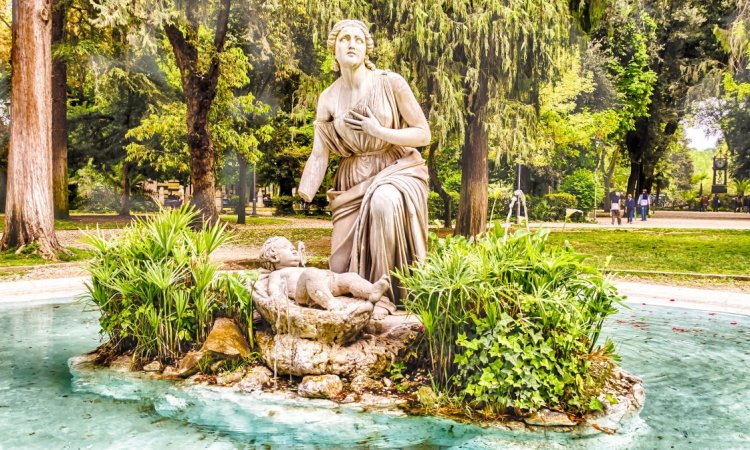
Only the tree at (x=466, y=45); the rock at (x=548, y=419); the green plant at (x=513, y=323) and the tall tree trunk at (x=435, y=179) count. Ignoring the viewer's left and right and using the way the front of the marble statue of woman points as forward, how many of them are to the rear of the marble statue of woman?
2

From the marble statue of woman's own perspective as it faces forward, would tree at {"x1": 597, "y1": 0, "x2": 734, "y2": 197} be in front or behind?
behind

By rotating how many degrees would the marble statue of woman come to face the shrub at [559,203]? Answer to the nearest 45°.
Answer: approximately 180°

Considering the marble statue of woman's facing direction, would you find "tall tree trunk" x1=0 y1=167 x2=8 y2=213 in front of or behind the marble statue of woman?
behind

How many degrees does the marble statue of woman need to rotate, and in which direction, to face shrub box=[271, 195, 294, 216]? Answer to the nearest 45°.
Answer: approximately 180°

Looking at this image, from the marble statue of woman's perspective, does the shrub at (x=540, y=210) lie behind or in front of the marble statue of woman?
behind

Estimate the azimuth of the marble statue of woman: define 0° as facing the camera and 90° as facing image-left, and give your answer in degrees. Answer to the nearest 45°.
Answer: approximately 0°

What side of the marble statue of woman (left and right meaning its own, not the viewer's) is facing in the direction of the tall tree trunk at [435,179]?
back

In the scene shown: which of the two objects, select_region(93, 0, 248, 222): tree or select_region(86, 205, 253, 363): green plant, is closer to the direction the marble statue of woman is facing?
the green plant

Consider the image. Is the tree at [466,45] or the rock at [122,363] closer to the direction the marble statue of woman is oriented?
the rock

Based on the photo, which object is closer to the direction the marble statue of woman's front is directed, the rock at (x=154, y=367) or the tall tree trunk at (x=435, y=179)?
the rock
